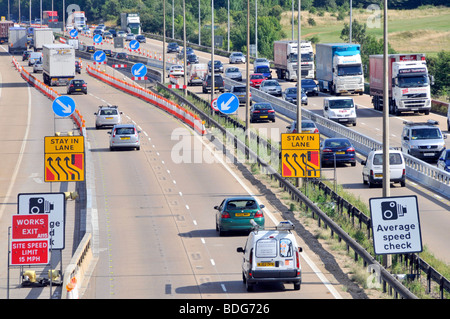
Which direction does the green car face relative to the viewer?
away from the camera

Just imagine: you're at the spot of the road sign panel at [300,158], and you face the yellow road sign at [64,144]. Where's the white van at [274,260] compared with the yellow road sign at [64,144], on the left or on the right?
left

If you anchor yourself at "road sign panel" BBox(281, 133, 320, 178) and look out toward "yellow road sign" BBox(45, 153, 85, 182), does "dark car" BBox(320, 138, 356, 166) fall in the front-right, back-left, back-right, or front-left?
back-right

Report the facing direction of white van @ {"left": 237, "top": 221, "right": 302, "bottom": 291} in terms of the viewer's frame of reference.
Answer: facing away from the viewer

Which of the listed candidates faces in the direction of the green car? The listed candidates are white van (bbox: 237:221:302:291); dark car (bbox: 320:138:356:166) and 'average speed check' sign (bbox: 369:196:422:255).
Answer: the white van
